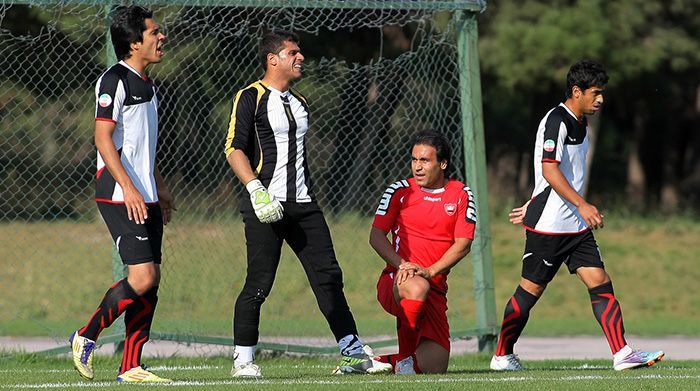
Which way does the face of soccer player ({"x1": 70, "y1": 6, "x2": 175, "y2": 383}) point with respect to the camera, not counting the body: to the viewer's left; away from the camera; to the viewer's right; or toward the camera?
to the viewer's right

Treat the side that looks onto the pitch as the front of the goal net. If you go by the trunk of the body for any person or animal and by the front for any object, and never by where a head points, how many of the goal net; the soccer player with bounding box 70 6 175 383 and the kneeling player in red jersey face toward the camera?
2

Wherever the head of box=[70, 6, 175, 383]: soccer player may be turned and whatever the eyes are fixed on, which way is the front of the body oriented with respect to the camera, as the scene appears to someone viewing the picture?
to the viewer's right

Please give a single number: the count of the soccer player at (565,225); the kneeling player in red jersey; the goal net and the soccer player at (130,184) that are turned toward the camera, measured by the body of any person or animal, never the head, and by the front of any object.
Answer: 2

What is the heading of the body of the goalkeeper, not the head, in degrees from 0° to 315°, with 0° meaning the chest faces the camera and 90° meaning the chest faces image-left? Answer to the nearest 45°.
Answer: approximately 315°

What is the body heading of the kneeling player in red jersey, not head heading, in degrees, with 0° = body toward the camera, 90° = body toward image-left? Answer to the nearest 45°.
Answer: approximately 0°

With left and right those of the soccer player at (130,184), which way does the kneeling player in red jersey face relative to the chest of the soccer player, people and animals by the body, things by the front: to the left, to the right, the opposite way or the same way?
to the right

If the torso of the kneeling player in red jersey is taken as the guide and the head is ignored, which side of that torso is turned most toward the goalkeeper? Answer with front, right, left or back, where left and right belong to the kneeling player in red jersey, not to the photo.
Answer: right

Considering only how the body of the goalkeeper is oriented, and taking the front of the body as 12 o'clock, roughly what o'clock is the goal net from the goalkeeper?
The goal net is roughly at 7 o'clock from the goalkeeper.
